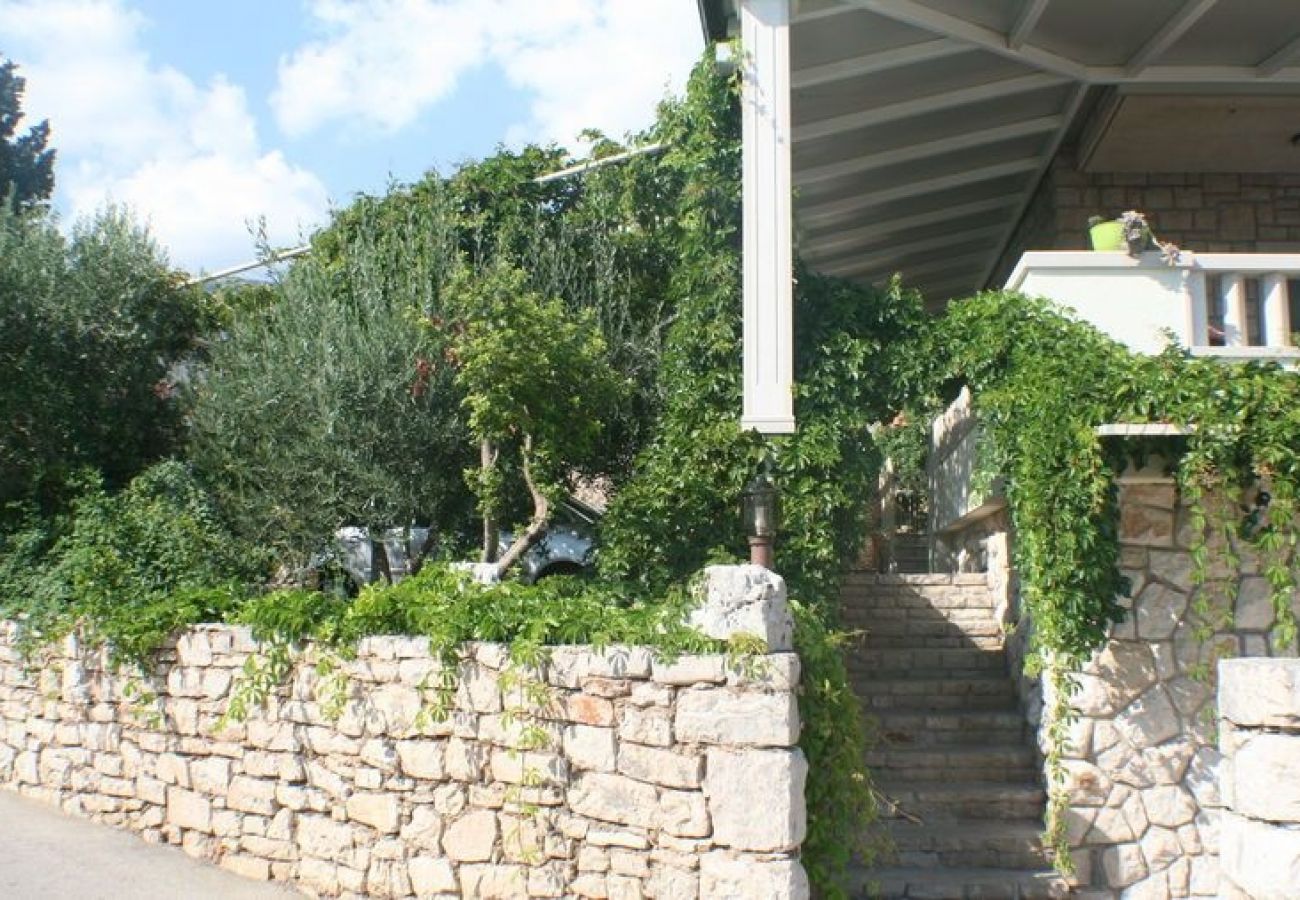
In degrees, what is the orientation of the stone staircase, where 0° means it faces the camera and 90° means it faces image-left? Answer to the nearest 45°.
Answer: approximately 0°

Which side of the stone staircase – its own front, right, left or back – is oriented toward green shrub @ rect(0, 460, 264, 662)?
right

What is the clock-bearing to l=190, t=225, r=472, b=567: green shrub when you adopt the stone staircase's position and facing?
The green shrub is roughly at 3 o'clock from the stone staircase.

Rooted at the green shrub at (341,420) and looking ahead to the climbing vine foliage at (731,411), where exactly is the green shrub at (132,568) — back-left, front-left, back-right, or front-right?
back-right
